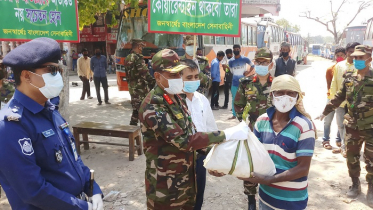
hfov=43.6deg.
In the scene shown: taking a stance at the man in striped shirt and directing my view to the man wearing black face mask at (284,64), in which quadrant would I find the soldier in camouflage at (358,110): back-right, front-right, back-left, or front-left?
front-right

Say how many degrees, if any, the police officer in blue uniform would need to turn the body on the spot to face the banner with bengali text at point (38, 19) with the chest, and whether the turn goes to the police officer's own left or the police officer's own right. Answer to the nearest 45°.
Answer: approximately 135° to the police officer's own left

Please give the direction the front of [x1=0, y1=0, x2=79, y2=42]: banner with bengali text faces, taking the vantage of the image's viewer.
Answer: facing the viewer

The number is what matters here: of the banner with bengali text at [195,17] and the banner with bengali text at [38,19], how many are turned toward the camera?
2

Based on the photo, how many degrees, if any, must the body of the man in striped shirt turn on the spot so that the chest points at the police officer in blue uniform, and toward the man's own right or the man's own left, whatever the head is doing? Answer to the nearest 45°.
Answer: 0° — they already face them

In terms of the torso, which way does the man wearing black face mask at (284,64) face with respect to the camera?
toward the camera

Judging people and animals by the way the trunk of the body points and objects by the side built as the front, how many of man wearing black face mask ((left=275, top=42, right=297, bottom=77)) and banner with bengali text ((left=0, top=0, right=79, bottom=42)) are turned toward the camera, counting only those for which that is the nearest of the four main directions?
2

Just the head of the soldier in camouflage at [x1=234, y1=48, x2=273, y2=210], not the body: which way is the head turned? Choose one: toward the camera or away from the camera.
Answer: toward the camera

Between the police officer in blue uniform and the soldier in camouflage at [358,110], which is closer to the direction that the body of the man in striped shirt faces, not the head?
the police officer in blue uniform

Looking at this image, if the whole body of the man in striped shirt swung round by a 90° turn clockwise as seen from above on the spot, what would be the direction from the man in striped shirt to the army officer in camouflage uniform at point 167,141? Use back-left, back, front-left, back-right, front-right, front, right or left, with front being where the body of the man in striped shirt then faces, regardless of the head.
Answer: front-left

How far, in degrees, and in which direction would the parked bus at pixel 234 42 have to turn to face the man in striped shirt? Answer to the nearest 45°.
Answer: approximately 45° to its left

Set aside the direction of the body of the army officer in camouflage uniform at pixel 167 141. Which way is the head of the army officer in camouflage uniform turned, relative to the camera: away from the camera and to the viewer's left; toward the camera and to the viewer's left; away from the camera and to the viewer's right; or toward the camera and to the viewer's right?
toward the camera and to the viewer's right

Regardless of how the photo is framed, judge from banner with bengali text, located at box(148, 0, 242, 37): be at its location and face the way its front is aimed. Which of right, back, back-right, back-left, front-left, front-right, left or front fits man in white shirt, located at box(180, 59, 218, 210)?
front

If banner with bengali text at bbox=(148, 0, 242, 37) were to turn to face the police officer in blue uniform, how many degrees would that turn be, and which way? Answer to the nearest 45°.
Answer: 0° — it already faces them

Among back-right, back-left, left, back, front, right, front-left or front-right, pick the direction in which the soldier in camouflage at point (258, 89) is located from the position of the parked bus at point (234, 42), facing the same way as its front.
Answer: front-left
